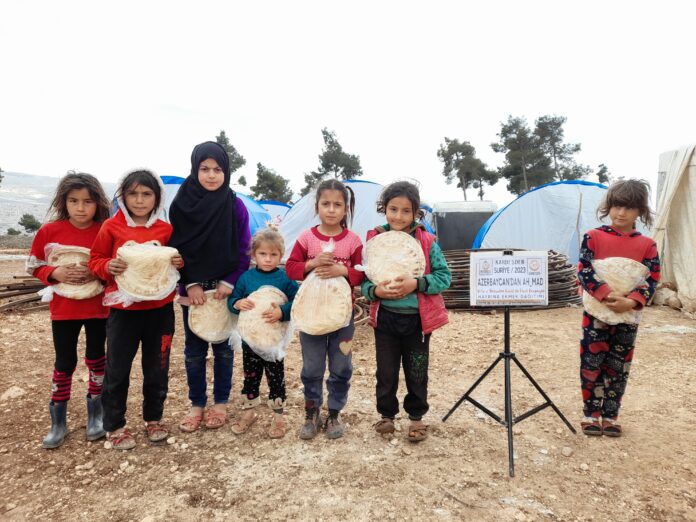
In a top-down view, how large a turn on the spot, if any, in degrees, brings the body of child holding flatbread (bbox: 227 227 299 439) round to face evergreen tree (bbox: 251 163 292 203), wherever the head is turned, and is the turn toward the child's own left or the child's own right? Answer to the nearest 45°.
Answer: approximately 180°

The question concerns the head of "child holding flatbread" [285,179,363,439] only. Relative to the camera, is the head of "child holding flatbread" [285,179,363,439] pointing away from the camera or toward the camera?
toward the camera

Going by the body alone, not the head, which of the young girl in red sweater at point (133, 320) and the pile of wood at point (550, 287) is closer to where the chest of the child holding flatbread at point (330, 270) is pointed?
the young girl in red sweater

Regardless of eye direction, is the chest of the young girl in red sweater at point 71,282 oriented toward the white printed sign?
no

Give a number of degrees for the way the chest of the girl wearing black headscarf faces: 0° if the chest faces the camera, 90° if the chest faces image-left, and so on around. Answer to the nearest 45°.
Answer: approximately 0°

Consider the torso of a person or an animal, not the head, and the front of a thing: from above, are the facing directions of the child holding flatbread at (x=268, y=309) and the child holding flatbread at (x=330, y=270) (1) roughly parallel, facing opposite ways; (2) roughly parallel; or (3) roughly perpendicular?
roughly parallel

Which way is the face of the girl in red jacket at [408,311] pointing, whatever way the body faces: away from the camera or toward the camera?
toward the camera

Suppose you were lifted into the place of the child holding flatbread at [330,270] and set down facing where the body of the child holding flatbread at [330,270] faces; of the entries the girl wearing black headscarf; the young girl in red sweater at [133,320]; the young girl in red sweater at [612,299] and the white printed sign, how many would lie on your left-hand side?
2

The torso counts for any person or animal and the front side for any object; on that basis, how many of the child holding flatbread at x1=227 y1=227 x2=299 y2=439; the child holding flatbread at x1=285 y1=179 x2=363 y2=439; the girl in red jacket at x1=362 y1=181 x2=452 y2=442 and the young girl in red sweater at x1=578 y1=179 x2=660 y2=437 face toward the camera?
4

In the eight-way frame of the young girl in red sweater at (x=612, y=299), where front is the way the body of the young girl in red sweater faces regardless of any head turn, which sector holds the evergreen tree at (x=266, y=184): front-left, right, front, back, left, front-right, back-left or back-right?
back-right

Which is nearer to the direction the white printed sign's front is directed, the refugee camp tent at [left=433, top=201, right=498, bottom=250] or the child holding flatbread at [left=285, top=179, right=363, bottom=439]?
the child holding flatbread

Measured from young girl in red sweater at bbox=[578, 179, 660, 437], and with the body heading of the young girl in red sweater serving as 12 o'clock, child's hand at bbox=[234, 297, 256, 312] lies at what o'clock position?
The child's hand is roughly at 2 o'clock from the young girl in red sweater.

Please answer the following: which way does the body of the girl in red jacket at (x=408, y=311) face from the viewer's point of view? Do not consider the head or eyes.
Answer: toward the camera

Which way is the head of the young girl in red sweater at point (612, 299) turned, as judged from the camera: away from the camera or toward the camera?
toward the camera

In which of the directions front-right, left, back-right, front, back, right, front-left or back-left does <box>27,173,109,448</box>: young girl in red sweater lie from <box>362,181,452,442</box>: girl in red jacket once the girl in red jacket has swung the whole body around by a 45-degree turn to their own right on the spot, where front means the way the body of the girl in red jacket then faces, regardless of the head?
front-right

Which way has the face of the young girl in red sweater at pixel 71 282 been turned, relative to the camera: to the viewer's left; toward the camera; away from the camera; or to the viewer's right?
toward the camera

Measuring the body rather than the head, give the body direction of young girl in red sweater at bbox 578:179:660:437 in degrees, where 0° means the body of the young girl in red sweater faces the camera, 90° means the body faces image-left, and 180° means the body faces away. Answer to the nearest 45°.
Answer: approximately 0°

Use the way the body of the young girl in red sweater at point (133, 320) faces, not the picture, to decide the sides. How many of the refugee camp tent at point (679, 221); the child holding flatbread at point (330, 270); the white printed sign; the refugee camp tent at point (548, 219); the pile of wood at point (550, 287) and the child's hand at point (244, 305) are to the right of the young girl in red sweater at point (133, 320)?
0

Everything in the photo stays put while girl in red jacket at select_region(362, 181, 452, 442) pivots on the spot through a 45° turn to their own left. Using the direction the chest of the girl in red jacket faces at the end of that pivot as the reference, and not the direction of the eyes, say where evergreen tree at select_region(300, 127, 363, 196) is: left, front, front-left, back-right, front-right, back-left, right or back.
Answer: back-left

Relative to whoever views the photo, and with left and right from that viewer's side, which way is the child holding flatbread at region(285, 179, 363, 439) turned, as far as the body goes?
facing the viewer
